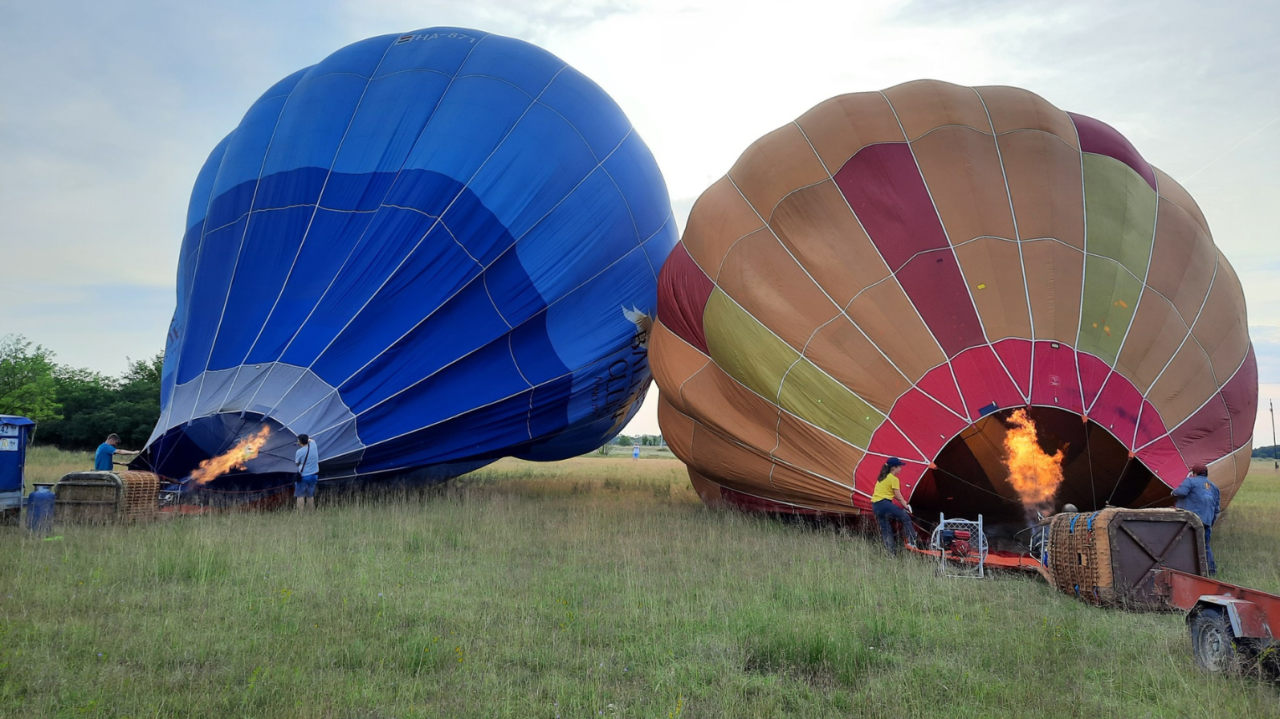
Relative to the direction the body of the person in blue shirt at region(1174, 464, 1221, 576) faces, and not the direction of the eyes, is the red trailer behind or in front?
behind

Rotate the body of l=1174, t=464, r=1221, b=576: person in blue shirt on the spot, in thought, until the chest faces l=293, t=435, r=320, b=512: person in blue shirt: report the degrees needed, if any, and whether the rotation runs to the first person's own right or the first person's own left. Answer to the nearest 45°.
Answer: approximately 45° to the first person's own left

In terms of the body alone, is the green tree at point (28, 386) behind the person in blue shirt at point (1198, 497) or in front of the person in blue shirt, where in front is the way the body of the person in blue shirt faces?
in front

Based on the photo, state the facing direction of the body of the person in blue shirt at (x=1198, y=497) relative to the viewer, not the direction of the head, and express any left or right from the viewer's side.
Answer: facing away from the viewer and to the left of the viewer

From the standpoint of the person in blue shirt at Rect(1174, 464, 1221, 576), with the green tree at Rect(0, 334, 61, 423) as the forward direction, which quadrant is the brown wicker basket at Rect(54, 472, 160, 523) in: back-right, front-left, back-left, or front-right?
front-left

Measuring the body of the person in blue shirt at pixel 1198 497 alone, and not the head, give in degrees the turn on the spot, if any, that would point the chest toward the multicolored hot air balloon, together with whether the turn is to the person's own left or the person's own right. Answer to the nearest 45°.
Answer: approximately 45° to the person's own left

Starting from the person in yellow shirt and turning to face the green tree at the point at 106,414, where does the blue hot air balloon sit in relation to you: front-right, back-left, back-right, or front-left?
front-left
